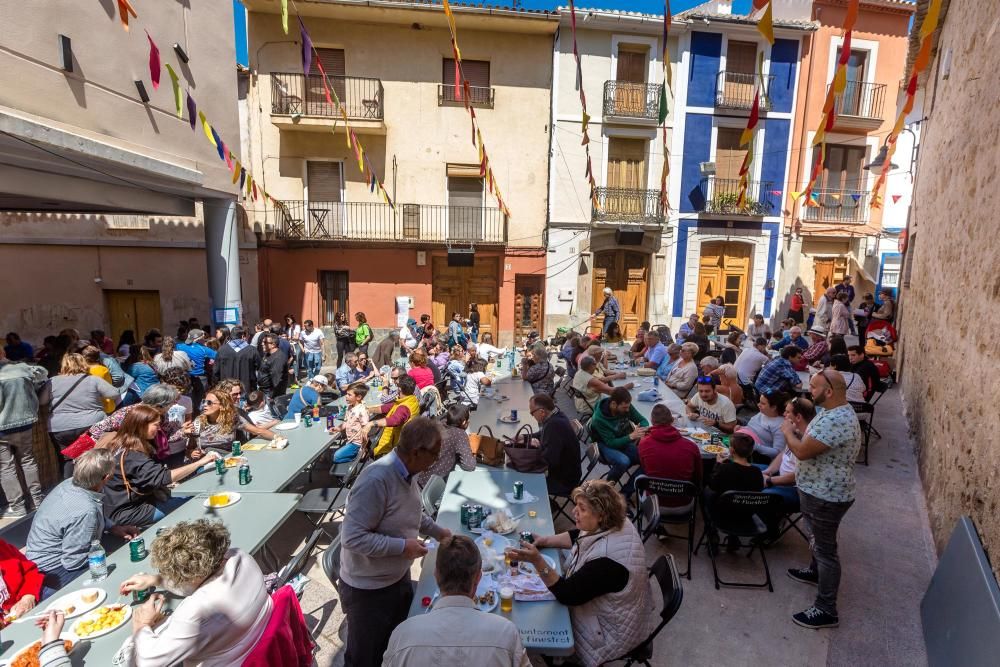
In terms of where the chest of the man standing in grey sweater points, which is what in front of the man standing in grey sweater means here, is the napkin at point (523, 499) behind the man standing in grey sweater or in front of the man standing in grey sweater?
in front

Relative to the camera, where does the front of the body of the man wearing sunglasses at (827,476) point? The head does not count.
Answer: to the viewer's left

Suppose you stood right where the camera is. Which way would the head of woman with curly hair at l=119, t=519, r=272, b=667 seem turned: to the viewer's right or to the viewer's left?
to the viewer's left

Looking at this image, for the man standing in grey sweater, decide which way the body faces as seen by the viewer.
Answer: to the viewer's right

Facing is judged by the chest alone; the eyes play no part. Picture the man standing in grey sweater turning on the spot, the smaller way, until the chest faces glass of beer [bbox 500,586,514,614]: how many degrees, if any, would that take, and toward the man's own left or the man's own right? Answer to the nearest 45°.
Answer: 0° — they already face it

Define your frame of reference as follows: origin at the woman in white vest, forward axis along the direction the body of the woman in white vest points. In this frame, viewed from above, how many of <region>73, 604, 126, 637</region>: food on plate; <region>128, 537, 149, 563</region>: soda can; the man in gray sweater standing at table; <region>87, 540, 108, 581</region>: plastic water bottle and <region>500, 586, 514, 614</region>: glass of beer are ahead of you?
5

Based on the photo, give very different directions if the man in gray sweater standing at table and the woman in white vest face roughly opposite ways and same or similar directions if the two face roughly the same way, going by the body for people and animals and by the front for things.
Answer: very different directions

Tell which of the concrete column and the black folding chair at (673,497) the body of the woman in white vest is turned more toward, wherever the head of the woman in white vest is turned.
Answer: the concrete column

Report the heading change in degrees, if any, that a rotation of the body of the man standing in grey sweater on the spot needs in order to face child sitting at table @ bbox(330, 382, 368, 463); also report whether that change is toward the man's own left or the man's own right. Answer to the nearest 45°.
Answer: approximately 90° to the man's own left

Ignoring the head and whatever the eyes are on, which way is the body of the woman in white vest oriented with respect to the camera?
to the viewer's left

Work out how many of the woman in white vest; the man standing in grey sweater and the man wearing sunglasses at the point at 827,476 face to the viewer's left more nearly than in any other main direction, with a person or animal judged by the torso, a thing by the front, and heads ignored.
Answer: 2

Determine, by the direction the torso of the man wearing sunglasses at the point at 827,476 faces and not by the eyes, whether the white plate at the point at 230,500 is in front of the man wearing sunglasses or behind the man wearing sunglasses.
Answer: in front
